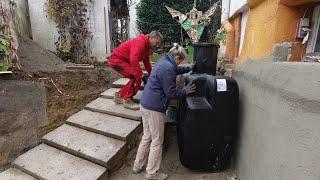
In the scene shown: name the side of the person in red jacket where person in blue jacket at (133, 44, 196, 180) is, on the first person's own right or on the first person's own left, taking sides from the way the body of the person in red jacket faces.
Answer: on the first person's own right

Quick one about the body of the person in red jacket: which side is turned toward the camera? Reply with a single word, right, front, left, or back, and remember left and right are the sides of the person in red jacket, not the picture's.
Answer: right

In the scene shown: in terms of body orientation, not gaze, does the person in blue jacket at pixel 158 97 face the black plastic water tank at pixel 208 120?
yes

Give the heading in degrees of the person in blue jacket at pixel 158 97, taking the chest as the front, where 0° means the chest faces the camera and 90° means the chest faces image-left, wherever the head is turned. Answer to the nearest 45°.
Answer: approximately 270°

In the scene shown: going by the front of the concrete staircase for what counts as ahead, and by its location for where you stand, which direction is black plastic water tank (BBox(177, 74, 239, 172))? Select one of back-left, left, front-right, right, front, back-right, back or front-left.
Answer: left

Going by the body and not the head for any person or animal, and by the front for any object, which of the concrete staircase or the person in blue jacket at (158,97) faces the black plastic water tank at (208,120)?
the person in blue jacket

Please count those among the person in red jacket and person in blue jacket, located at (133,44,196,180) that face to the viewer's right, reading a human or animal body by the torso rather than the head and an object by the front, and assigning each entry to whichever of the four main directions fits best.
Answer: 2

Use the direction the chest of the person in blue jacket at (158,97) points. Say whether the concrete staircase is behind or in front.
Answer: behind

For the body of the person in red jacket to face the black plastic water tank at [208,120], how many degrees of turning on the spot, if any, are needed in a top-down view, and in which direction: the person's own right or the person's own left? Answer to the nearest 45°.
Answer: approximately 45° to the person's own right

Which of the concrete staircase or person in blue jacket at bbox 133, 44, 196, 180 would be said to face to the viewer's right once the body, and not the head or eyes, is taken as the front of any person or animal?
the person in blue jacket

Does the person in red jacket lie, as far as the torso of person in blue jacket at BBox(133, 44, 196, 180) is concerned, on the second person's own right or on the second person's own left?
on the second person's own left
